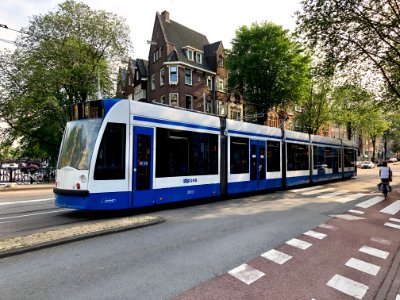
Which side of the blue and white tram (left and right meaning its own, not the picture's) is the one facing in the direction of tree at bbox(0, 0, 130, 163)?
right

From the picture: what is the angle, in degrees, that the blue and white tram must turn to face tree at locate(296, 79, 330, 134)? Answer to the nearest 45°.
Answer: approximately 180°

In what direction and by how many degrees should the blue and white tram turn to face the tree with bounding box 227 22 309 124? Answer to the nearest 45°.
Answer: approximately 135° to its right

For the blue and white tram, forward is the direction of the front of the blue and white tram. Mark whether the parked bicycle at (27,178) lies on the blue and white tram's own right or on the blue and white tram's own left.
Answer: on the blue and white tram's own right

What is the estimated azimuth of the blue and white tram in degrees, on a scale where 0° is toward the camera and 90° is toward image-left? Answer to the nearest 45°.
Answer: approximately 45°
